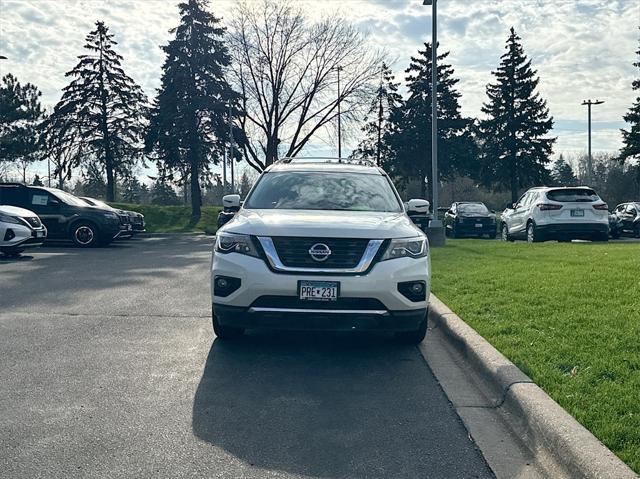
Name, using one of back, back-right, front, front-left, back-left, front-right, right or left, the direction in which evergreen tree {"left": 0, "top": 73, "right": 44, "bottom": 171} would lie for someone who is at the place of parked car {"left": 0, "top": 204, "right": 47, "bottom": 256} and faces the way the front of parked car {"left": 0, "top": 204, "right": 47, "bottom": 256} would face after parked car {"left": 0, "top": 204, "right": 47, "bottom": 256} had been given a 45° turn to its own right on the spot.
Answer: back

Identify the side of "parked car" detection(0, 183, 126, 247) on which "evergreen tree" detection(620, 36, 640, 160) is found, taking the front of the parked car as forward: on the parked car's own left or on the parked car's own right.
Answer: on the parked car's own left

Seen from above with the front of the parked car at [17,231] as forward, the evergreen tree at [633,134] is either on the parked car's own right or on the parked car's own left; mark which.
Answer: on the parked car's own left

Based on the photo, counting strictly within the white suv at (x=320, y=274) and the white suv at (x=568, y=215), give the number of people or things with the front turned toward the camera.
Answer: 1

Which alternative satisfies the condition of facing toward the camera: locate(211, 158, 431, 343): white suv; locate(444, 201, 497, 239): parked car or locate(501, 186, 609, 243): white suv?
locate(211, 158, 431, 343): white suv

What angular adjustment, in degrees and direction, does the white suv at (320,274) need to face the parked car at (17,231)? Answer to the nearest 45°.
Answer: approximately 135° to its right

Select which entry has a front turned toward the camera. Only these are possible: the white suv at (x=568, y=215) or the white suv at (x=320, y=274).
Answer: the white suv at (x=320, y=274)

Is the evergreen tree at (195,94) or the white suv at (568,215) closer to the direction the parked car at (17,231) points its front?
the white suv

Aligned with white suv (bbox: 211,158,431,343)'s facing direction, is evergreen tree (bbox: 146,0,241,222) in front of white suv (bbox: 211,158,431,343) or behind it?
behind

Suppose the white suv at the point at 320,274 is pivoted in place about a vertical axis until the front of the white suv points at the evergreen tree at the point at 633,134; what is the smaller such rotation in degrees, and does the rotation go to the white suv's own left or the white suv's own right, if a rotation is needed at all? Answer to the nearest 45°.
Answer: approximately 135° to the white suv's own left

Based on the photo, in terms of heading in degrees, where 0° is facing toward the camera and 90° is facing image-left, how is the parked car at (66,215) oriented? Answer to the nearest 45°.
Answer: approximately 315°

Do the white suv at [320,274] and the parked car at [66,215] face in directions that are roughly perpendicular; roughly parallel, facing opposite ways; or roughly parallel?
roughly perpendicular

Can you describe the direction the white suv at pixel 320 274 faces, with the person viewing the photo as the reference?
facing the viewer
